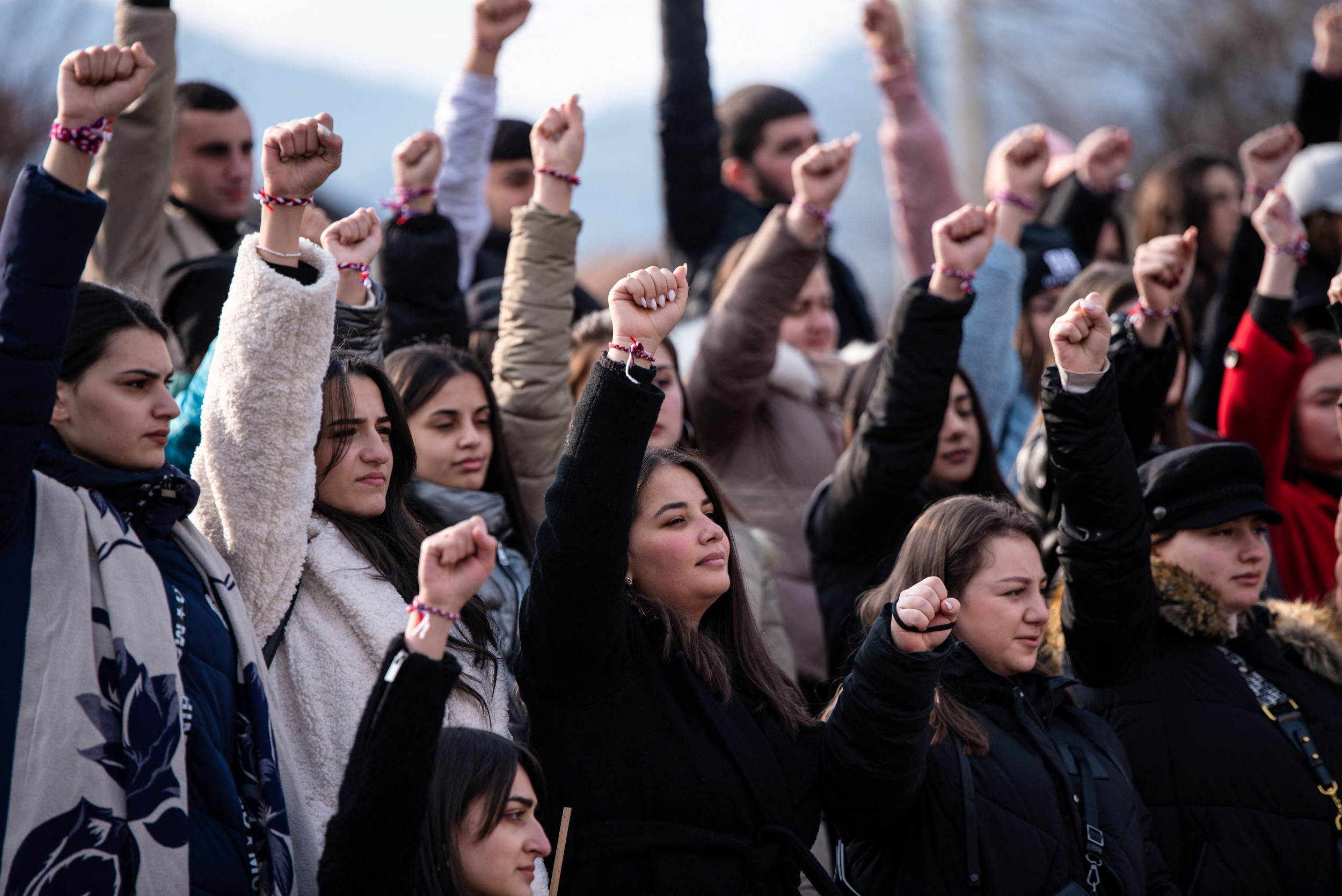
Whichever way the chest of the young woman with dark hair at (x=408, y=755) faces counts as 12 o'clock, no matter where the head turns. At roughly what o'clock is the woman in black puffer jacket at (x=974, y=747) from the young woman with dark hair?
The woman in black puffer jacket is roughly at 11 o'clock from the young woman with dark hair.

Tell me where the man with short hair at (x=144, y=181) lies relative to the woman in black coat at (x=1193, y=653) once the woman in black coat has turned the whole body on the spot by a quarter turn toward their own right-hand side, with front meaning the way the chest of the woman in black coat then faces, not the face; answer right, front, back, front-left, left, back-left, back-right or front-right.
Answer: front-right

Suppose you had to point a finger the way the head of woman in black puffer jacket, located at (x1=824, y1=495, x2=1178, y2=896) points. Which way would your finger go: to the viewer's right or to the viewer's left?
to the viewer's right

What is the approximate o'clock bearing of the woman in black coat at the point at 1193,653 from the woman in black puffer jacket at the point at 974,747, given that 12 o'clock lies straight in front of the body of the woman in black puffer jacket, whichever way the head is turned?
The woman in black coat is roughly at 9 o'clock from the woman in black puffer jacket.

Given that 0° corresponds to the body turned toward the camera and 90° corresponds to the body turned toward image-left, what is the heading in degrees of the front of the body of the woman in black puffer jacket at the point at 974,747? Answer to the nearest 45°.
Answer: approximately 315°

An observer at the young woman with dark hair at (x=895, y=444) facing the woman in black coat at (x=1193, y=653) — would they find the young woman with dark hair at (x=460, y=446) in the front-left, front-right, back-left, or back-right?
back-right

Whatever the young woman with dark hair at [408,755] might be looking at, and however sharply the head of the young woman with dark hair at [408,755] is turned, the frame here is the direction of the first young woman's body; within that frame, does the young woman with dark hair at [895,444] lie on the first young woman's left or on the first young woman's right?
on the first young woman's left

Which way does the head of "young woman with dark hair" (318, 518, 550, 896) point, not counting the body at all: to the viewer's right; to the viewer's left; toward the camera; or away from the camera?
to the viewer's right

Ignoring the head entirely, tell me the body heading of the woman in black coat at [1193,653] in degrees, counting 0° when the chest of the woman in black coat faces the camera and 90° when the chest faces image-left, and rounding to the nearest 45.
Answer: approximately 315°

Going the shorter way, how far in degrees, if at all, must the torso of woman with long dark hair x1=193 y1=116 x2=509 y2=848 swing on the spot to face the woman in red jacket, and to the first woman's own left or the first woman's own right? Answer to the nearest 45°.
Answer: approximately 45° to the first woman's own left

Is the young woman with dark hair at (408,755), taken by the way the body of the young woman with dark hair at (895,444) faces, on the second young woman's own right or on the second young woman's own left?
on the second young woman's own right
